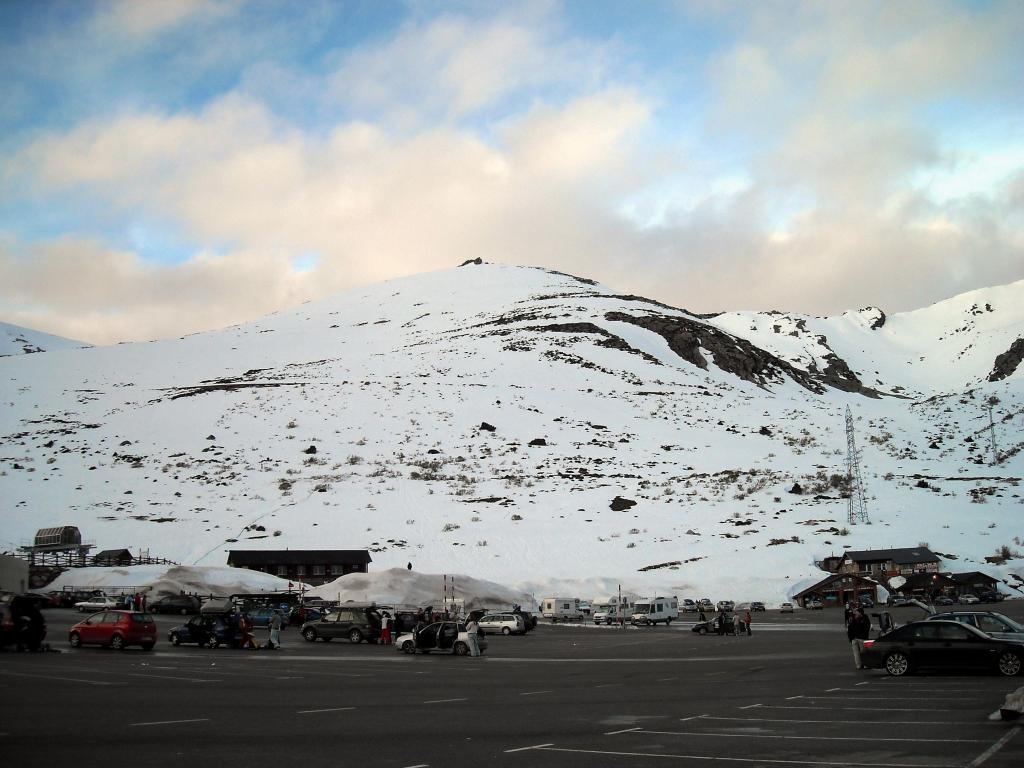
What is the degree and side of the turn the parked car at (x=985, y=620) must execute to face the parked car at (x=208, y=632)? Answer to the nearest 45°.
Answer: approximately 180°

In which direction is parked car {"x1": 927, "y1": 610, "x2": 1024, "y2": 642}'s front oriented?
to the viewer's right

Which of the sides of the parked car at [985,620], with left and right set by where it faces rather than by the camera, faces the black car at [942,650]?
right

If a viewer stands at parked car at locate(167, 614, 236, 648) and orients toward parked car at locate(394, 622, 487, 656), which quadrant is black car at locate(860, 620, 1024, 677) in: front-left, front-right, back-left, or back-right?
front-right

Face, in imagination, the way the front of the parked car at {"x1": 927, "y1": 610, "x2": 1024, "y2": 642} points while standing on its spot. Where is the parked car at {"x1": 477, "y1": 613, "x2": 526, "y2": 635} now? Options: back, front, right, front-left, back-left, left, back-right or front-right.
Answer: back-left
